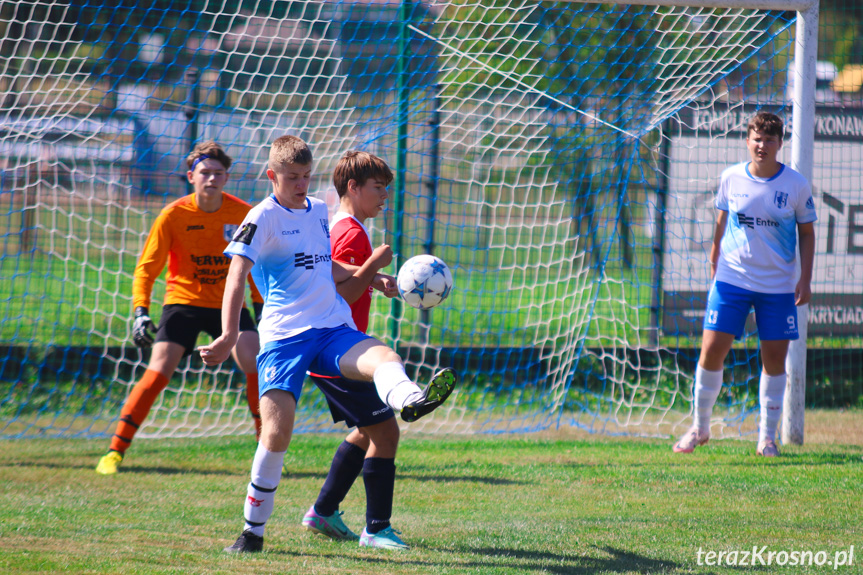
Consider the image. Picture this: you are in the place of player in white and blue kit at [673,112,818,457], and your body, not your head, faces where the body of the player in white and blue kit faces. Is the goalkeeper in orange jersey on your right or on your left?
on your right

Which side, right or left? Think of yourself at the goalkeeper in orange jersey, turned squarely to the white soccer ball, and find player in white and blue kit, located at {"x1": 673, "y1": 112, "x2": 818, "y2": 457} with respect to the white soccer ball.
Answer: left

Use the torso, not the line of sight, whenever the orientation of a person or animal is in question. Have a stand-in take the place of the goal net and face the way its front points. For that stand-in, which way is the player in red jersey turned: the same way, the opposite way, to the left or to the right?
to the left

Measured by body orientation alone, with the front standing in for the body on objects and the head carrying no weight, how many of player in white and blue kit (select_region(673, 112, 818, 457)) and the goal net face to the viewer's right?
0

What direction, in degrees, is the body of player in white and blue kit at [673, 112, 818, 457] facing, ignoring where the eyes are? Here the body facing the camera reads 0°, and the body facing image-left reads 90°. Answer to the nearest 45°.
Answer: approximately 0°

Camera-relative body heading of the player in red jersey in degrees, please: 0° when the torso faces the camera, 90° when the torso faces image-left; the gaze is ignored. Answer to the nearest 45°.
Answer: approximately 270°

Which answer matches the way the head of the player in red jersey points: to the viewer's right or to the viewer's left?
to the viewer's right

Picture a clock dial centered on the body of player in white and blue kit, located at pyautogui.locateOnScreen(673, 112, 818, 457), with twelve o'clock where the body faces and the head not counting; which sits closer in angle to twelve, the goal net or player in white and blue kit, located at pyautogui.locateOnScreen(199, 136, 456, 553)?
the player in white and blue kit
